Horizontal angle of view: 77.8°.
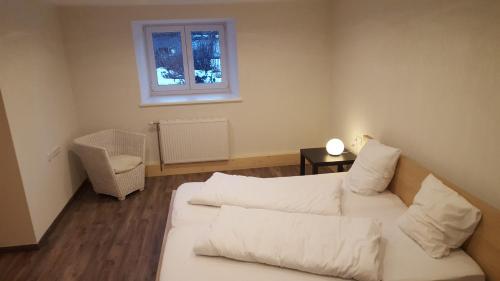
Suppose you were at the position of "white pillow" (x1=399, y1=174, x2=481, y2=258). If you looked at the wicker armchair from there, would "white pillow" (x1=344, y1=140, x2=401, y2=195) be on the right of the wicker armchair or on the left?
right

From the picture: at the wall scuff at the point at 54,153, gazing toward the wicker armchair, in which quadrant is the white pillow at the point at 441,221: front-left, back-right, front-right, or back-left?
front-right

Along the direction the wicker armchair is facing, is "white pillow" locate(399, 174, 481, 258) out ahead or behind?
ahead

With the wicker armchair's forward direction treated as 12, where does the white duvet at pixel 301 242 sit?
The white duvet is roughly at 1 o'clock from the wicker armchair.

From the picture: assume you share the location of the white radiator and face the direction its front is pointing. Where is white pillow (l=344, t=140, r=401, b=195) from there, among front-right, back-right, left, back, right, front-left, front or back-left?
front-left

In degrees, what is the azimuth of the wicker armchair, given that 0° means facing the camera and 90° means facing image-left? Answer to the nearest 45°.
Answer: approximately 315°

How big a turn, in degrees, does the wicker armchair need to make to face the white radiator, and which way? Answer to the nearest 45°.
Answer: approximately 45° to its left

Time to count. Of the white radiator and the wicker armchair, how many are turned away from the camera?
0

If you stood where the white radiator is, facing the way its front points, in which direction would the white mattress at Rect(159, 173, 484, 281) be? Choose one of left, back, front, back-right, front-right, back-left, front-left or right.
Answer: front

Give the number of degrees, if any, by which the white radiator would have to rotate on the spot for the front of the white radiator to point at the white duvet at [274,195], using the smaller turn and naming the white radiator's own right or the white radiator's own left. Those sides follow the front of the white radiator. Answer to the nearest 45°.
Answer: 0° — it already faces it

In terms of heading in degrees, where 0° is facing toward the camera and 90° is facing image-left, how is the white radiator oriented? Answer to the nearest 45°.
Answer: approximately 0°

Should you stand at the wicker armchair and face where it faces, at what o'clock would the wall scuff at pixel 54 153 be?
The wall scuff is roughly at 4 o'clock from the wicker armchair.

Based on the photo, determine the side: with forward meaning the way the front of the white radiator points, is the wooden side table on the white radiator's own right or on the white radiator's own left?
on the white radiator's own left

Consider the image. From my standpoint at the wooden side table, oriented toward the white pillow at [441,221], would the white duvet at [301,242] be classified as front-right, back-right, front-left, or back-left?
front-right
